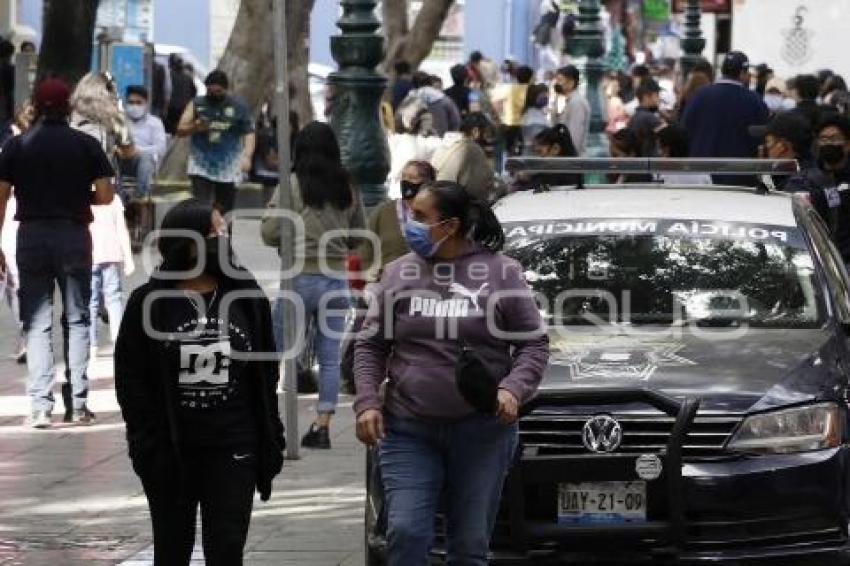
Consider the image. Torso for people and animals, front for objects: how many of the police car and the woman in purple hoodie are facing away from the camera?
0

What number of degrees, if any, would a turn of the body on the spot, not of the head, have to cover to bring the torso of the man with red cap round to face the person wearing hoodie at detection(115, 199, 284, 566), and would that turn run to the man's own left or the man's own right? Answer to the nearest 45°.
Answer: approximately 180°

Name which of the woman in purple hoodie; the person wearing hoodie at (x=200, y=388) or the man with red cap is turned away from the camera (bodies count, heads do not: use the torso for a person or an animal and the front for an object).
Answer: the man with red cap

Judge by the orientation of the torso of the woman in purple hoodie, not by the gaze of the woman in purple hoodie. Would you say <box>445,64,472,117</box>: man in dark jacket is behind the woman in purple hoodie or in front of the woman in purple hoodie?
behind

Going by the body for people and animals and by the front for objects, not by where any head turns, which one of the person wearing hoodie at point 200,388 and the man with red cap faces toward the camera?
the person wearing hoodie

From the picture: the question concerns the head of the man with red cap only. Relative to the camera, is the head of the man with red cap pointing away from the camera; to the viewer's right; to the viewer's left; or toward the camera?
away from the camera

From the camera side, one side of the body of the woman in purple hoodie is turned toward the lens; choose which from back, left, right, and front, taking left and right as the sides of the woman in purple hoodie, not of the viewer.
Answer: front

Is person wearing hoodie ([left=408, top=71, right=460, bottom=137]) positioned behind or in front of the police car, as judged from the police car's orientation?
behind

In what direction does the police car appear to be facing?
toward the camera

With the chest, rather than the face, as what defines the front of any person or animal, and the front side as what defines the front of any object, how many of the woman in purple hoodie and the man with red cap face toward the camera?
1

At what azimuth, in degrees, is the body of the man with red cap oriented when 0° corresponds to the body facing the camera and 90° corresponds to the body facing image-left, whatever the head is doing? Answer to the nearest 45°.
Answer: approximately 180°

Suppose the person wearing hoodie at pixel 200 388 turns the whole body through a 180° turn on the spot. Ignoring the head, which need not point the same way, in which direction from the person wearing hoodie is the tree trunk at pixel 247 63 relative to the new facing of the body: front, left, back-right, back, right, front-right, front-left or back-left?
front

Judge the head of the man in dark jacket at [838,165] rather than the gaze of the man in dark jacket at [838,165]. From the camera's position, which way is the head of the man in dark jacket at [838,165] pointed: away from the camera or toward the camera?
toward the camera

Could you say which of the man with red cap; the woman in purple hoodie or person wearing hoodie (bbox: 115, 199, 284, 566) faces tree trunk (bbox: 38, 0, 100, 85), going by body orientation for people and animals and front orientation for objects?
the man with red cap

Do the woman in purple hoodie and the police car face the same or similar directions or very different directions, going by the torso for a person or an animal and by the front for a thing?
same or similar directions

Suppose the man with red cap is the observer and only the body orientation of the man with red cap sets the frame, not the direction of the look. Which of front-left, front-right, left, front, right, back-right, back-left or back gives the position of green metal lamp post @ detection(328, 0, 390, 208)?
front-right

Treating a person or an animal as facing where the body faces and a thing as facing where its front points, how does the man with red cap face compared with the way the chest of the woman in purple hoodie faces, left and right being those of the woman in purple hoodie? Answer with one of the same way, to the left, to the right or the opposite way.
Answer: the opposite way

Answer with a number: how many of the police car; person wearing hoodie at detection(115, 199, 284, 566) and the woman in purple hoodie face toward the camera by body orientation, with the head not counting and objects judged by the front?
3

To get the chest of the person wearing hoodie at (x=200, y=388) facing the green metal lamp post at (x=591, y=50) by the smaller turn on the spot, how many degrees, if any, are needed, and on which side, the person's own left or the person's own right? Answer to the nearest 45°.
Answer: approximately 180°

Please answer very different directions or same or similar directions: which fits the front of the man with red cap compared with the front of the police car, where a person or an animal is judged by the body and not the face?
very different directions
